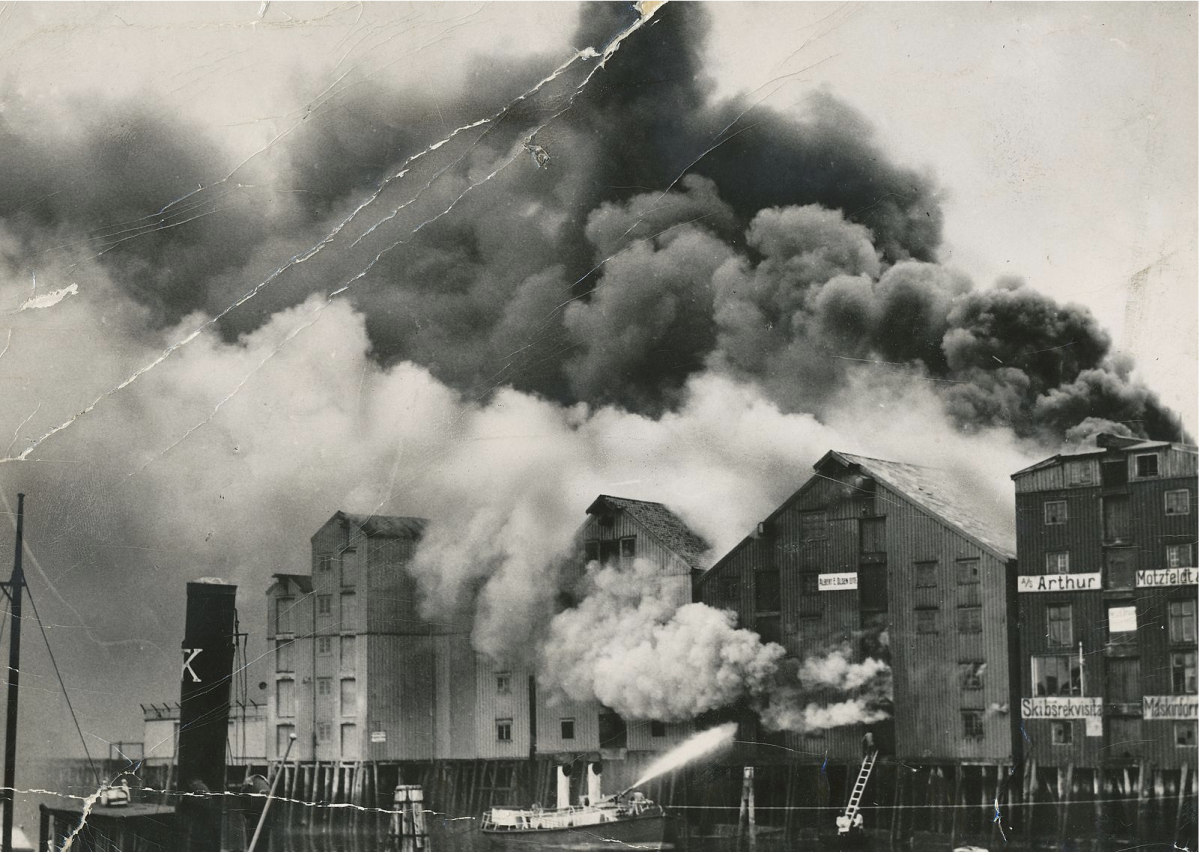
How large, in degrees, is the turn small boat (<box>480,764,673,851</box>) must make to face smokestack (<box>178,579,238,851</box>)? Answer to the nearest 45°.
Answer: approximately 180°

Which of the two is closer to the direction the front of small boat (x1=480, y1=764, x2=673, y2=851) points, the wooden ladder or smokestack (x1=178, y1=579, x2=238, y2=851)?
the wooden ladder

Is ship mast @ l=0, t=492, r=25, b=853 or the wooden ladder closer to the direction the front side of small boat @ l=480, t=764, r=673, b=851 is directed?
the wooden ladder

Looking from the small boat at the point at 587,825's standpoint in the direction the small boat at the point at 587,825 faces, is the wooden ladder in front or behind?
in front

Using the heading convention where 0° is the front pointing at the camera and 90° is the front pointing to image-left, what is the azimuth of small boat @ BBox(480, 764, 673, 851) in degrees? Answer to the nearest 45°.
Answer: approximately 270°

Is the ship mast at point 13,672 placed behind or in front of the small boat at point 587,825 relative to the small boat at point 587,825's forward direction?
behind
